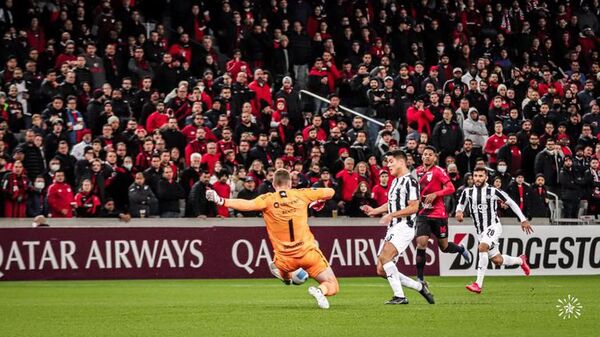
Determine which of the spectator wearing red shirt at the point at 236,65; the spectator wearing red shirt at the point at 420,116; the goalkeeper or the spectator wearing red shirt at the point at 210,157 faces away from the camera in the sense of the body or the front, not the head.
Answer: the goalkeeper

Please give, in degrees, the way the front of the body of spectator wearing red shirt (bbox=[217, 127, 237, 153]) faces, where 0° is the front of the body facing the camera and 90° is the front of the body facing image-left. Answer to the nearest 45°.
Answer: approximately 0°

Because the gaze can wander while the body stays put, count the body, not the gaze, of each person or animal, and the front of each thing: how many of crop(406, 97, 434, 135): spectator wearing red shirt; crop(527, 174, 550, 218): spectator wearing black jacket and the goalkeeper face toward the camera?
2

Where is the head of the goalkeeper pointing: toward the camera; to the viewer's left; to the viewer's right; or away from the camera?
away from the camera

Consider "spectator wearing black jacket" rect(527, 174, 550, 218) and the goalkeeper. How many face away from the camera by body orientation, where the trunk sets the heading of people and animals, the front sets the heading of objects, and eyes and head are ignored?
1

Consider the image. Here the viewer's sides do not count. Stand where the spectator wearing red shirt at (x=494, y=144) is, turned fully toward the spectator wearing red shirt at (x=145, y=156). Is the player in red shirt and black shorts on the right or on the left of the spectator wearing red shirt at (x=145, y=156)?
left
